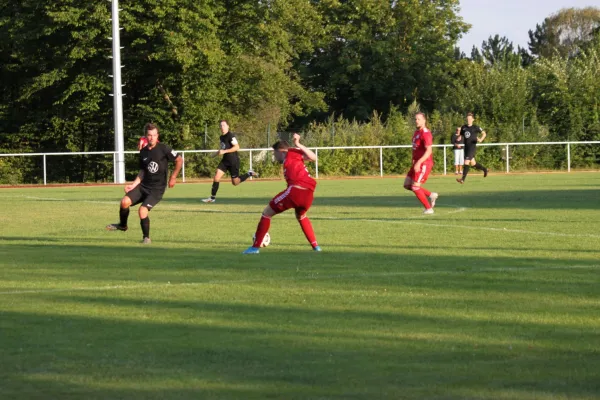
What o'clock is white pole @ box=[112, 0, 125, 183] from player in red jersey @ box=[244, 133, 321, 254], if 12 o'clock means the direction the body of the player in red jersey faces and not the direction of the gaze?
The white pole is roughly at 1 o'clock from the player in red jersey.

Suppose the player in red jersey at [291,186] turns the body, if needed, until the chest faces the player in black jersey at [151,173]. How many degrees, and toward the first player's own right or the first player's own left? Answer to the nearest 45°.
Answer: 0° — they already face them

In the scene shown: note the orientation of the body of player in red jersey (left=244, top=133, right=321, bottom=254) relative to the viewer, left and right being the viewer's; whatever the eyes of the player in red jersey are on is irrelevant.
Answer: facing away from the viewer and to the left of the viewer

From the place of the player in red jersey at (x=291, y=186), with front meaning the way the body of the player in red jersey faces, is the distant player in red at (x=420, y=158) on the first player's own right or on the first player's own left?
on the first player's own right
